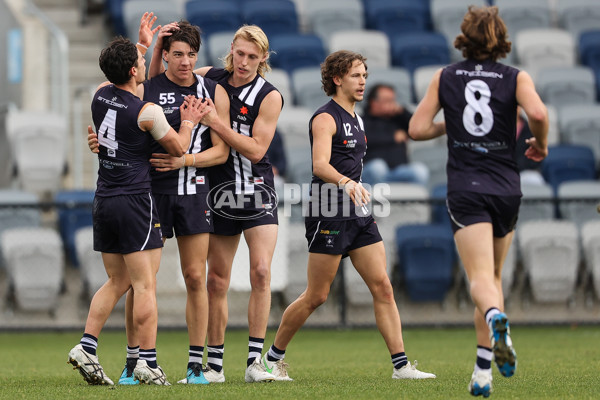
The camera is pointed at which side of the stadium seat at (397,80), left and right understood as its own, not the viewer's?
front

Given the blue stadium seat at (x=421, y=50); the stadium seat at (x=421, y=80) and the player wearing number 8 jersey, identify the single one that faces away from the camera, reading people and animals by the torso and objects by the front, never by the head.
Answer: the player wearing number 8 jersey

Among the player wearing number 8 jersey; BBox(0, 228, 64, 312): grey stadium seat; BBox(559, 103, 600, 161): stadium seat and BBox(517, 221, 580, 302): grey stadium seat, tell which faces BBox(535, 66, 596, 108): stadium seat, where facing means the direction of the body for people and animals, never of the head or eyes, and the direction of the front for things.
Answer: the player wearing number 8 jersey

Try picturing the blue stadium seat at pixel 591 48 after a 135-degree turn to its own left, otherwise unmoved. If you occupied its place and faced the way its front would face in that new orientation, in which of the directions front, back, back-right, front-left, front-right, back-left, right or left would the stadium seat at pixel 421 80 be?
back

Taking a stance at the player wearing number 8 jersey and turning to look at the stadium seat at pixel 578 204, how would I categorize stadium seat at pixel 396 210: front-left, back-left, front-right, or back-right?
front-left

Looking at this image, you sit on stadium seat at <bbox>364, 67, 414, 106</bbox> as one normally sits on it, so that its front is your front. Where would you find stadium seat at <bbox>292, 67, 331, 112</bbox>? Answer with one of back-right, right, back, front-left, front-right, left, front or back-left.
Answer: right

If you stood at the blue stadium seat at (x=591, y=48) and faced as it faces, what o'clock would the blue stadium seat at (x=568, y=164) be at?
the blue stadium seat at (x=568, y=164) is roughly at 12 o'clock from the blue stadium seat at (x=591, y=48).

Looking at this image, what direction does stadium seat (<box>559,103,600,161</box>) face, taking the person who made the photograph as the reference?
facing the viewer

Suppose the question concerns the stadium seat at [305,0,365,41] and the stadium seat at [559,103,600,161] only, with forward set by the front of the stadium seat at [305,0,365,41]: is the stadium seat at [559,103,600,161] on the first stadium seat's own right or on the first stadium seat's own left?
on the first stadium seat's own left

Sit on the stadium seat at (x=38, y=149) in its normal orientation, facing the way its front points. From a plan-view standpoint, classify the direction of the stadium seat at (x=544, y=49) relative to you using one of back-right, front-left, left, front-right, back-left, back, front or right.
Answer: left

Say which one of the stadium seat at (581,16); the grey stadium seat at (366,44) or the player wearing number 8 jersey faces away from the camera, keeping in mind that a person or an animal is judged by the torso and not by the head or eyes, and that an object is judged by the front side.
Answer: the player wearing number 8 jersey

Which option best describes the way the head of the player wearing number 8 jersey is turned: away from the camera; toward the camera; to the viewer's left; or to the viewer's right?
away from the camera

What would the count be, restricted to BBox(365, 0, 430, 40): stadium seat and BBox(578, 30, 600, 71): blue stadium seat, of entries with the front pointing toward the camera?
2

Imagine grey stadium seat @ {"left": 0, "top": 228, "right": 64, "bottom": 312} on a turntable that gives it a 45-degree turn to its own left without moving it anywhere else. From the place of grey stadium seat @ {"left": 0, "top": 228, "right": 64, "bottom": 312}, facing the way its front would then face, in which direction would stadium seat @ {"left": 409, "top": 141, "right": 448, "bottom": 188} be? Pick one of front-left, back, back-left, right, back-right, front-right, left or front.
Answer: front-left

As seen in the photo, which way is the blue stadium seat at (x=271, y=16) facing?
toward the camera

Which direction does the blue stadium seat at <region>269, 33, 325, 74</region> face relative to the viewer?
toward the camera

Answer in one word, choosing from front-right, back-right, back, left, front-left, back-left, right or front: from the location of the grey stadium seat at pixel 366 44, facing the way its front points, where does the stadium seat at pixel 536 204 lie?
front-left

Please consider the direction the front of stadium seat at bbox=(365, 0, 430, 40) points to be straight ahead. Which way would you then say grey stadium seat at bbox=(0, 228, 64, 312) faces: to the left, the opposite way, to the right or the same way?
the same way

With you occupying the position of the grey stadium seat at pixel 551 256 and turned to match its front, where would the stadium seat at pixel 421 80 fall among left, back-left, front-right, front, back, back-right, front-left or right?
back-right

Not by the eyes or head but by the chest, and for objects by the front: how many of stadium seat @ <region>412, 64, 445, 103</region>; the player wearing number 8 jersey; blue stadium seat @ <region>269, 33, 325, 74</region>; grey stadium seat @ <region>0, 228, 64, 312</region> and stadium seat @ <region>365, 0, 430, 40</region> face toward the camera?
4
